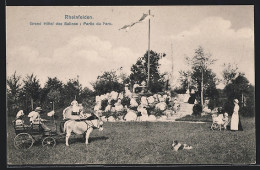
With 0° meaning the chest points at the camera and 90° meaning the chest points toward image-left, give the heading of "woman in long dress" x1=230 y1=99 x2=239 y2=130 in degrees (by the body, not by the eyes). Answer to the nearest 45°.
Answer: approximately 90°

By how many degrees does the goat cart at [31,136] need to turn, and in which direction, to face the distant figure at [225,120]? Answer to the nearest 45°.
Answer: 0° — it already faces them

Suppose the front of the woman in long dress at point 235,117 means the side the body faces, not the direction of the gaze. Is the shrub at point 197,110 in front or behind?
in front

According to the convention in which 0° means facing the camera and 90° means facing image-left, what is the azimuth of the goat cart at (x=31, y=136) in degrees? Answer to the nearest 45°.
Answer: approximately 270°

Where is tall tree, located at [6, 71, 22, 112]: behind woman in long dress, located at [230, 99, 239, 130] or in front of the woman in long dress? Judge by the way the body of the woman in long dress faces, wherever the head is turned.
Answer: in front

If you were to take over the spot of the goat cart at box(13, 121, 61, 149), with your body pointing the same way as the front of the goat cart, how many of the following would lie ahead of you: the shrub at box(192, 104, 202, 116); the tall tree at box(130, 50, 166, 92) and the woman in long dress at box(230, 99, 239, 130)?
3

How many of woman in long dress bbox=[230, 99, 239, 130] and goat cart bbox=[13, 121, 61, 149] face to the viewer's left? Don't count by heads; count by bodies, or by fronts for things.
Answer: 1

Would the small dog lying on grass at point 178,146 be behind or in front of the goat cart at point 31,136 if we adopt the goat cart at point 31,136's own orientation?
in front
